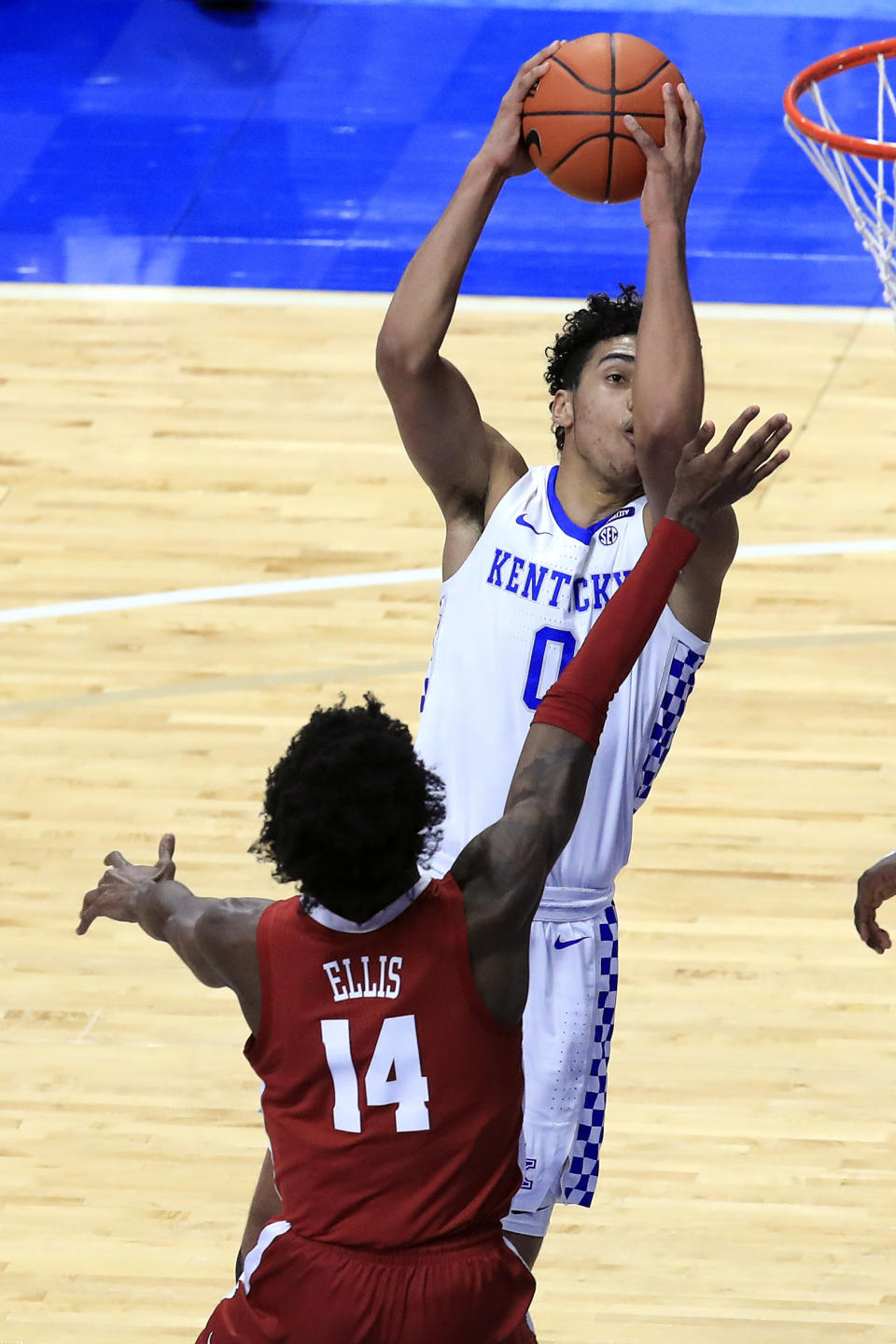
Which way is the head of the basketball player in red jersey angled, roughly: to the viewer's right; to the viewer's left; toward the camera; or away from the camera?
away from the camera

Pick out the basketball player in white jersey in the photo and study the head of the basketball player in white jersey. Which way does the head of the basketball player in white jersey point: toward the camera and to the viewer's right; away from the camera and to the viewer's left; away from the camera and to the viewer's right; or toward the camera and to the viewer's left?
toward the camera and to the viewer's right

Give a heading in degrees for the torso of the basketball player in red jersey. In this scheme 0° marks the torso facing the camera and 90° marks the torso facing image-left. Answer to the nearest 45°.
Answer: approximately 180°

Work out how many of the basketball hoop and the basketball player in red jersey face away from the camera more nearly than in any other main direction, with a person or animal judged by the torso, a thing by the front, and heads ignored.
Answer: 1
